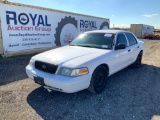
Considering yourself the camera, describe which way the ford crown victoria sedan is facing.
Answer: facing the viewer and to the left of the viewer

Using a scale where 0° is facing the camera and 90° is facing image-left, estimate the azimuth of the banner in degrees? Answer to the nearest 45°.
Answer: approximately 315°

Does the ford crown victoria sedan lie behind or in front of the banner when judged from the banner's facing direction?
in front

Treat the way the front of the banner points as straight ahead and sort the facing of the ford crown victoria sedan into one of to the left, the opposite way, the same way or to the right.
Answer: to the right

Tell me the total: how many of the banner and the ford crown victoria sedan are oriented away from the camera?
0
